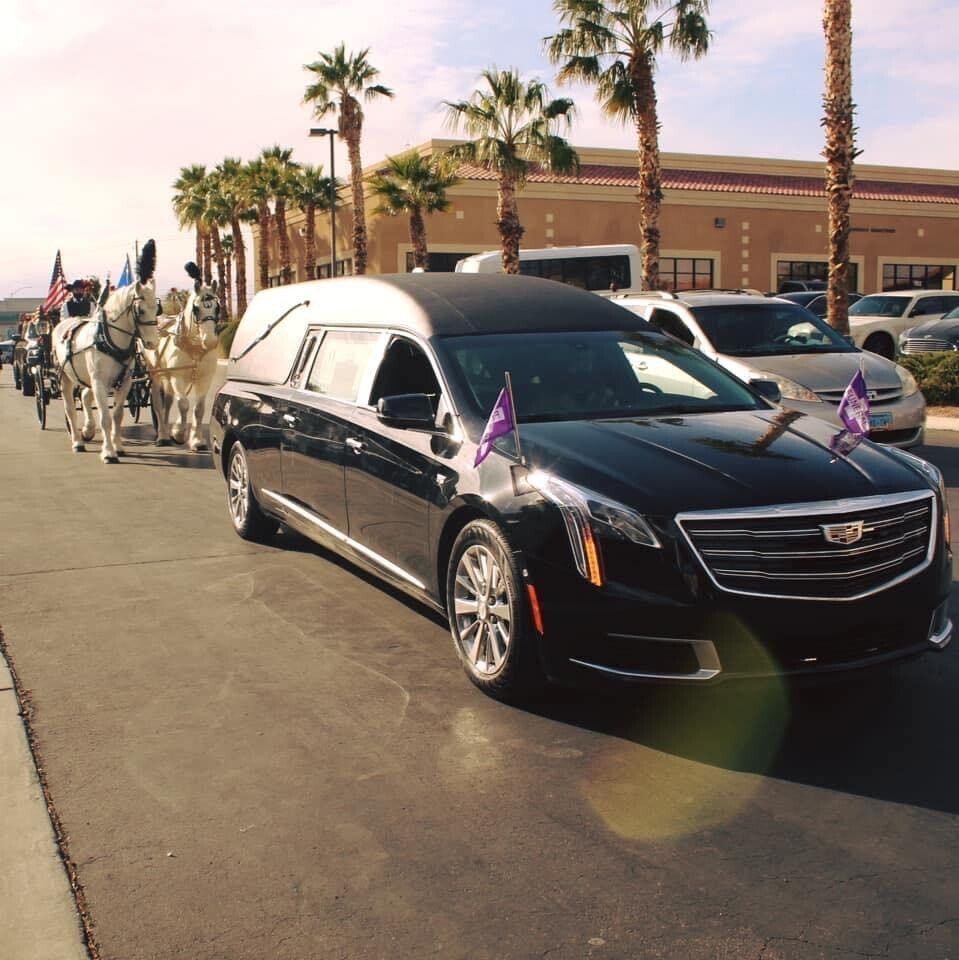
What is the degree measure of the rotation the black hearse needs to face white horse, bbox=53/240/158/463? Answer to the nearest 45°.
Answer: approximately 180°

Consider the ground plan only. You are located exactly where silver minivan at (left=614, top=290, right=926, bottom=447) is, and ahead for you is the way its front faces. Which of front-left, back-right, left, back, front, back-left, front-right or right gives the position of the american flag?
back

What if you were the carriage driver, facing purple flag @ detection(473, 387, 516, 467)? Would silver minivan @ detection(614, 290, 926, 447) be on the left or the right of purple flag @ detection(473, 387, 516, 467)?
left

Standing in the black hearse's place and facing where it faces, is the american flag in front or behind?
behind

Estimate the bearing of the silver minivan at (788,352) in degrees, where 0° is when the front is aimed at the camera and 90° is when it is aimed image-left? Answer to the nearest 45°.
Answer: approximately 315°

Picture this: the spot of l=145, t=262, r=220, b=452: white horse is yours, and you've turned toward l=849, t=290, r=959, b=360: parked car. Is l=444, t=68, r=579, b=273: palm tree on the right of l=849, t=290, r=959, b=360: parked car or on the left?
left

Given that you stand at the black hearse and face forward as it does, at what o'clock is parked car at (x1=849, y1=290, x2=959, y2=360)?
The parked car is roughly at 8 o'clock from the black hearse.

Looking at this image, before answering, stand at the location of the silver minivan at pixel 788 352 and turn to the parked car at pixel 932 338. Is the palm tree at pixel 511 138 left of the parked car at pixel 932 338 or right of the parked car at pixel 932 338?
left

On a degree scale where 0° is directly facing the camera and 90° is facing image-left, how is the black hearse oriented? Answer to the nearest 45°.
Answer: approximately 315°

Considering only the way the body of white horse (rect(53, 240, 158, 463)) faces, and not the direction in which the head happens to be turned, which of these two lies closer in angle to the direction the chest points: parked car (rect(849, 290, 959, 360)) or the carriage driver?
the parked car

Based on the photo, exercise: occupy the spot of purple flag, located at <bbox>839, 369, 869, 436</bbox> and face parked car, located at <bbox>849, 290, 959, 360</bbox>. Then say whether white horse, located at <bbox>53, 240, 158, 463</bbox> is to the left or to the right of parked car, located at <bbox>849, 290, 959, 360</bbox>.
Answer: left

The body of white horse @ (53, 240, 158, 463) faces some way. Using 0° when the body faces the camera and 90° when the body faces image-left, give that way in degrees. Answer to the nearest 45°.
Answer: approximately 315°
